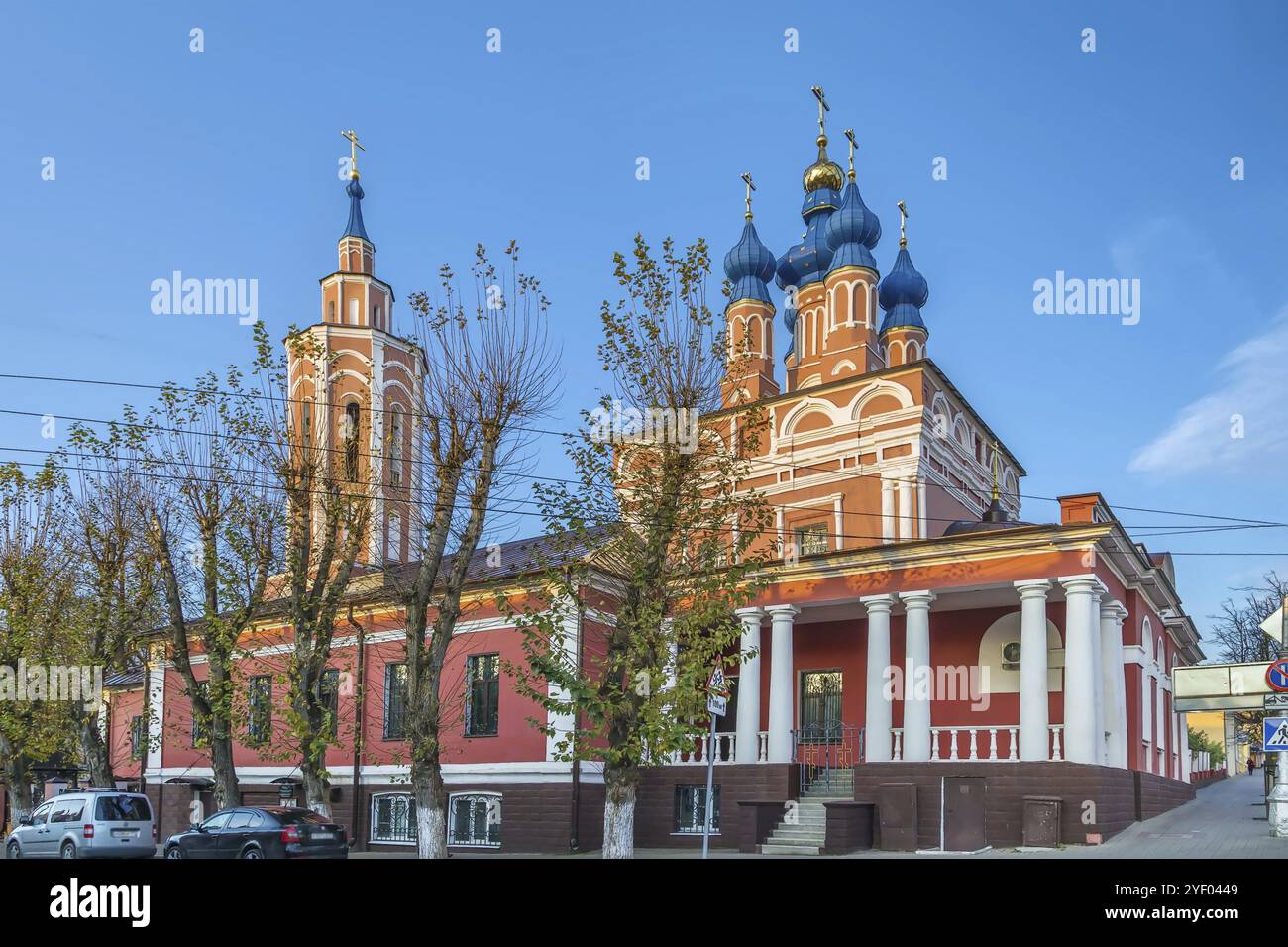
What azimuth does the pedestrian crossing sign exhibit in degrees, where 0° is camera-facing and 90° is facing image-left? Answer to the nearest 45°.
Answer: approximately 0°

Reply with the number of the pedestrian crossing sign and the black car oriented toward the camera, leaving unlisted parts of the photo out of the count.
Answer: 1

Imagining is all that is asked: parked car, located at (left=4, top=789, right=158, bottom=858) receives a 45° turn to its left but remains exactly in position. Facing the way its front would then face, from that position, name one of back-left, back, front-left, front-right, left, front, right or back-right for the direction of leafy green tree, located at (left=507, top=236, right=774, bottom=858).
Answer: back-left

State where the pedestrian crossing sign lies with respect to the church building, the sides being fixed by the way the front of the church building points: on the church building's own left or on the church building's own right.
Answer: on the church building's own left

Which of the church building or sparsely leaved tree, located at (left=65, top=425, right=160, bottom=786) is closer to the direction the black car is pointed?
the sparsely leaved tree

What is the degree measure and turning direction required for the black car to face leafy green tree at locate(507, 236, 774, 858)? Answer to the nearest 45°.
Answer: approximately 180°

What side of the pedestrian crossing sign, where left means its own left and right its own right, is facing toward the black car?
right
